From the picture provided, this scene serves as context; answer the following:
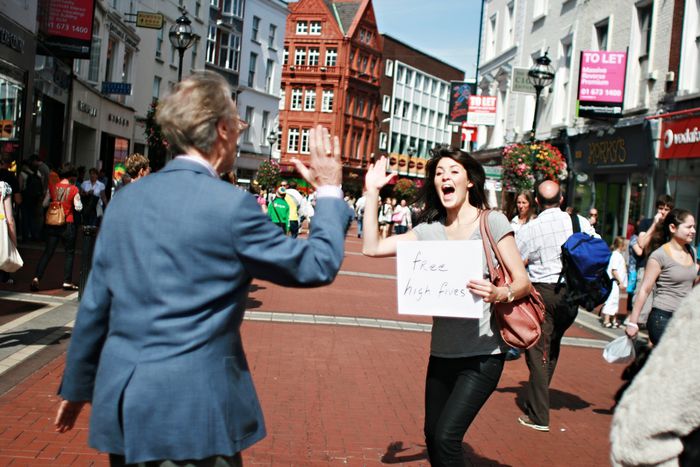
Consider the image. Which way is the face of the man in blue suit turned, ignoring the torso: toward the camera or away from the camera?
away from the camera

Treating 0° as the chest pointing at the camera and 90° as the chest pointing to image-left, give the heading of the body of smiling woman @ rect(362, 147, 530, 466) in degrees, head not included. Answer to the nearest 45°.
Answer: approximately 45°

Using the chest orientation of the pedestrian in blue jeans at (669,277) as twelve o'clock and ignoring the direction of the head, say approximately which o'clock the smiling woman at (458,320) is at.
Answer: The smiling woman is roughly at 2 o'clock from the pedestrian in blue jeans.

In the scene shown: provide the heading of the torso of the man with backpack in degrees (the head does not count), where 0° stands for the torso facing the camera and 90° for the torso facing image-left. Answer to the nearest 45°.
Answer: approximately 135°

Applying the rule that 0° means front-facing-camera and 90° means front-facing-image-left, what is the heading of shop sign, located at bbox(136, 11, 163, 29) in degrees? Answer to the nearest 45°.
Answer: approximately 0°

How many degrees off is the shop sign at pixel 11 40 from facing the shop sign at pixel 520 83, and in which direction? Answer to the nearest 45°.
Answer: approximately 45° to its left
